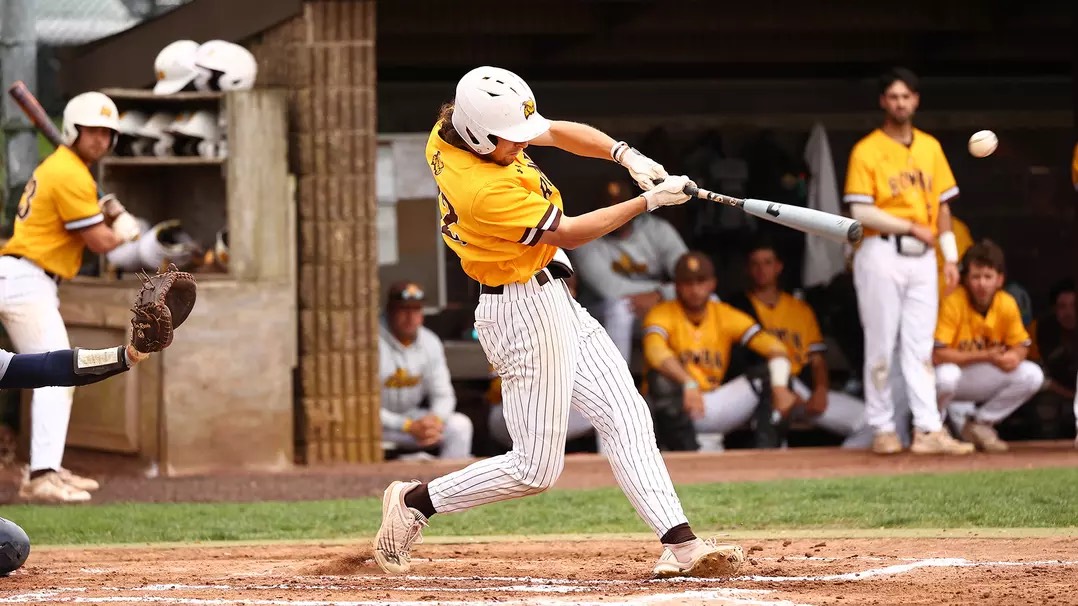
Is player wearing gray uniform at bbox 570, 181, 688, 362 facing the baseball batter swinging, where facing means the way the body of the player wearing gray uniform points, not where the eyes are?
yes

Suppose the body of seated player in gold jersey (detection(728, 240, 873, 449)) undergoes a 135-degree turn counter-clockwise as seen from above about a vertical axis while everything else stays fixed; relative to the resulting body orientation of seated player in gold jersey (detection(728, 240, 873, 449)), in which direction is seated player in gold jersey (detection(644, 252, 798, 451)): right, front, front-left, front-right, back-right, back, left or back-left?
back

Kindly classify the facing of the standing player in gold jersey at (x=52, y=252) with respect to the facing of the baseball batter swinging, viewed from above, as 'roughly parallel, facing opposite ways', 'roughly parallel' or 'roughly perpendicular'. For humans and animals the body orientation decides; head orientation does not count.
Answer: roughly parallel

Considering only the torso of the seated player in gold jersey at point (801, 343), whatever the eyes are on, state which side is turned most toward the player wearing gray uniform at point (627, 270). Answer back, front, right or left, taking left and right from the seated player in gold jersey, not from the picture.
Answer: right

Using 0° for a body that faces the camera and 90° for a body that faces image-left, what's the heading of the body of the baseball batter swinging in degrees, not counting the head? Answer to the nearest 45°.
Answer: approximately 270°

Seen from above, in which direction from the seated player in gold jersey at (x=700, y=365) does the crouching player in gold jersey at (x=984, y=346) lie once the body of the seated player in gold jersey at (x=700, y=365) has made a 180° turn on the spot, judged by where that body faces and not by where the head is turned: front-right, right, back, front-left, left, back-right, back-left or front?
right

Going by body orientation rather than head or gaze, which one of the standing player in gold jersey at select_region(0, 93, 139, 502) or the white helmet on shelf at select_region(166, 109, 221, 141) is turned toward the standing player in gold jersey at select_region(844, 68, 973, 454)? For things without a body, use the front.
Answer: the standing player in gold jersey at select_region(0, 93, 139, 502)

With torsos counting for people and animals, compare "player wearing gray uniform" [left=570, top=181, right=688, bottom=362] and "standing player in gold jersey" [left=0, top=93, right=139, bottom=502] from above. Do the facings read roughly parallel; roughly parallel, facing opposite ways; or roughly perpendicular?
roughly perpendicular

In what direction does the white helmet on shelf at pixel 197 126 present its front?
to the viewer's left

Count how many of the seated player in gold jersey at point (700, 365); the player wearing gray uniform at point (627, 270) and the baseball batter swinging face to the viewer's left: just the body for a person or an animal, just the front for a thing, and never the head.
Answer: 0

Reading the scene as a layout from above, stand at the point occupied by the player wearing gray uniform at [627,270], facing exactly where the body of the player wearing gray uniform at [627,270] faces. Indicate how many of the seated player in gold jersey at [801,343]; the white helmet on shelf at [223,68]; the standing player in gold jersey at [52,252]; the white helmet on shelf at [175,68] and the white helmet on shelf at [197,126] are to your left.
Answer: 1

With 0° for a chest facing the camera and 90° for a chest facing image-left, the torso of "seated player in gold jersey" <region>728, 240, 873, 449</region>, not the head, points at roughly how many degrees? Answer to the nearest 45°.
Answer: approximately 0°

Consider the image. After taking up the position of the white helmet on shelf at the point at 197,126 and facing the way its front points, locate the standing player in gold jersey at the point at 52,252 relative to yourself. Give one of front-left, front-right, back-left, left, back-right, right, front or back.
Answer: front-left

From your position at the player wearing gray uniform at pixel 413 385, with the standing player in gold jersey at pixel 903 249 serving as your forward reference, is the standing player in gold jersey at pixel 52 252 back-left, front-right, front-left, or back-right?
back-right

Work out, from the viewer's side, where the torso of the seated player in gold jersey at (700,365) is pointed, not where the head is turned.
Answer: toward the camera

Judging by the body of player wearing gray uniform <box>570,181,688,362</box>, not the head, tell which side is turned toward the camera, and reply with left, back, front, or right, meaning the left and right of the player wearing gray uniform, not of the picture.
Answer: front

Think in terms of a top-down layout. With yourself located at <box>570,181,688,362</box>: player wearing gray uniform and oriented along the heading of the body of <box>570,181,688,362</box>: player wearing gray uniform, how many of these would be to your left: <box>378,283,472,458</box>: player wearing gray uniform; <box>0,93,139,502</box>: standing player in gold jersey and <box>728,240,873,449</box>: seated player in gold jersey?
1

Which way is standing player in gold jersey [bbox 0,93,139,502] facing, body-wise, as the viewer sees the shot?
to the viewer's right
